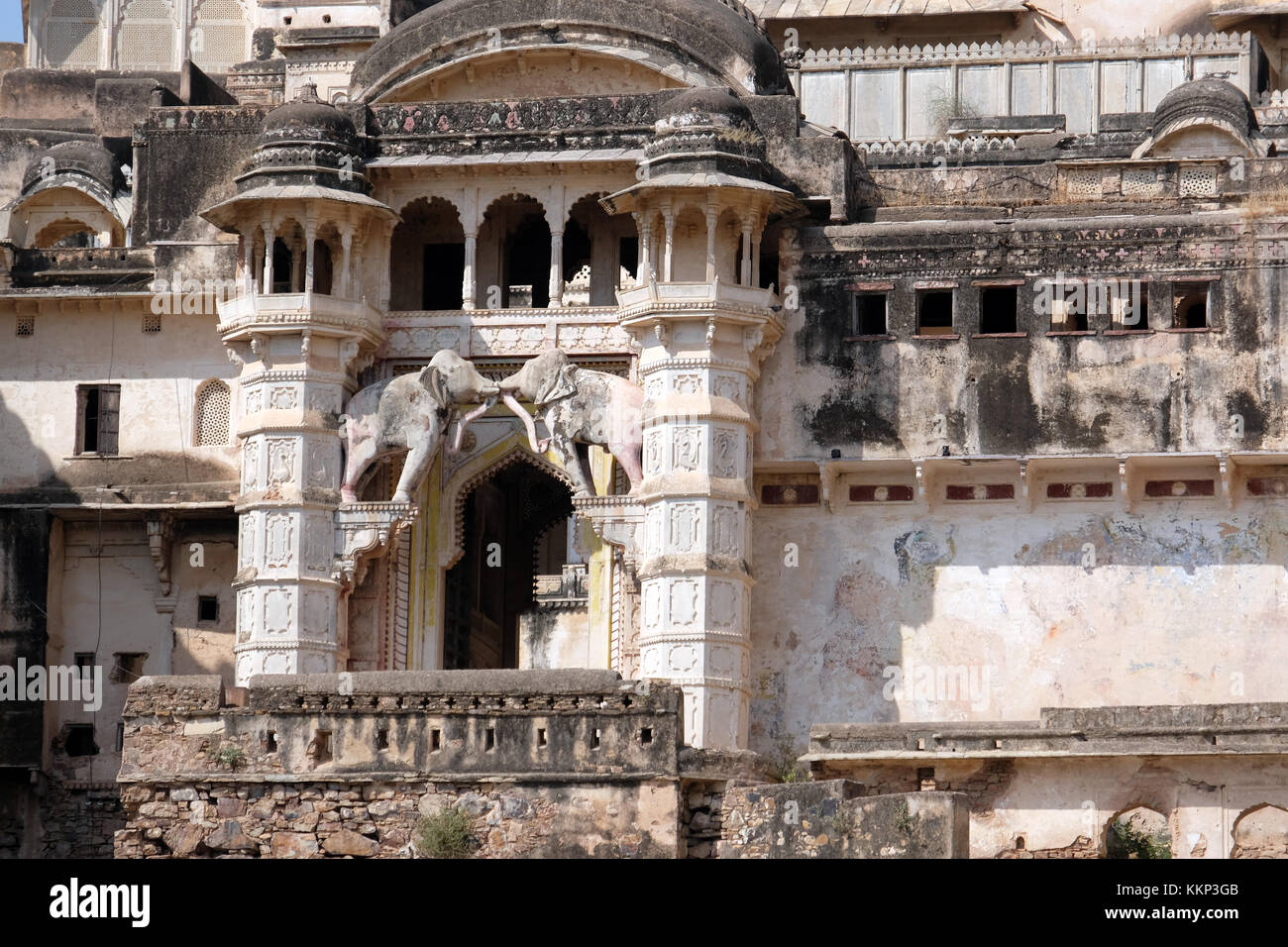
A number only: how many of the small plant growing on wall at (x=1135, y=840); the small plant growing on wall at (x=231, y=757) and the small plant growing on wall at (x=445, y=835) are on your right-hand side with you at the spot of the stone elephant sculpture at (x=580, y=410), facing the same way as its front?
0

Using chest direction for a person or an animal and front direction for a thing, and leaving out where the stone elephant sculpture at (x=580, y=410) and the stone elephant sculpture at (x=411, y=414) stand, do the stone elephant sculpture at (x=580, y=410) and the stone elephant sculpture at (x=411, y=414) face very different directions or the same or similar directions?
very different directions

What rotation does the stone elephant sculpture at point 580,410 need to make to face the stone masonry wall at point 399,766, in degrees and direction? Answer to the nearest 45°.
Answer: approximately 90° to its left

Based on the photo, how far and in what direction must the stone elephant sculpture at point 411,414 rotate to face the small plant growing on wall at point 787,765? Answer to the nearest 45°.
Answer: approximately 45° to its right

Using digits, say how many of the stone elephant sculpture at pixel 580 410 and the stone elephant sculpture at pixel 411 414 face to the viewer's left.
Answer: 1

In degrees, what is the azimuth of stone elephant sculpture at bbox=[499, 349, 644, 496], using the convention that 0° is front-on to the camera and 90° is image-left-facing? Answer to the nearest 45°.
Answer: approximately 90°

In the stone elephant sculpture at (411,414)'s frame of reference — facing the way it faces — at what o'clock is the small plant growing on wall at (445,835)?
The small plant growing on wall is roughly at 3 o'clock from the stone elephant sculpture.

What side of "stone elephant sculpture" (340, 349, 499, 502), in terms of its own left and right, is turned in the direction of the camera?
right

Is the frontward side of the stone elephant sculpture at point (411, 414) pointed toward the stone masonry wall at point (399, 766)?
no

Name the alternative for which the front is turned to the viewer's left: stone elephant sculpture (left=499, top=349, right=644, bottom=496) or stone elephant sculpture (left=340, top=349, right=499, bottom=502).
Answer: stone elephant sculpture (left=499, top=349, right=644, bottom=496)

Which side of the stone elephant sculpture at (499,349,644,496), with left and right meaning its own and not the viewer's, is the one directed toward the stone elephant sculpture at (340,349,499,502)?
front

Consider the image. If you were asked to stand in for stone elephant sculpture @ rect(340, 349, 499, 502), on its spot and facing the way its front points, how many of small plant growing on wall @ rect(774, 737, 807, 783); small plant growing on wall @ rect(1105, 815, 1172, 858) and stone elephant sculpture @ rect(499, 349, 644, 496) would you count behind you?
0

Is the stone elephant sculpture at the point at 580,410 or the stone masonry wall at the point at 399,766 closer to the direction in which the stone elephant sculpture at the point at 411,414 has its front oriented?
the stone elephant sculpture

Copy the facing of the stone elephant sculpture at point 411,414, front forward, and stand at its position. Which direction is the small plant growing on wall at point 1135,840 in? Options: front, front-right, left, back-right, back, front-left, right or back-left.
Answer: front-right

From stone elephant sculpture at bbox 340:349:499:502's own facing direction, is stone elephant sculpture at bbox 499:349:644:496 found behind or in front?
in front

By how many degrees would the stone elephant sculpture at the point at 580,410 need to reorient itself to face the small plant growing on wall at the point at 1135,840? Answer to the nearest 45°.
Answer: approximately 135° to its left

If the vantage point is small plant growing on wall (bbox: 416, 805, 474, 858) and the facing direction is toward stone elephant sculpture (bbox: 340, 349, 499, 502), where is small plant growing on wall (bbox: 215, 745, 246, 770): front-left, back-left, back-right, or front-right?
front-left
